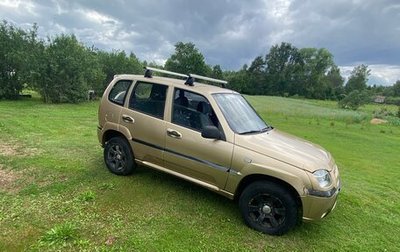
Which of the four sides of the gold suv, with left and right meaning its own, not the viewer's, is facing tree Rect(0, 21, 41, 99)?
back

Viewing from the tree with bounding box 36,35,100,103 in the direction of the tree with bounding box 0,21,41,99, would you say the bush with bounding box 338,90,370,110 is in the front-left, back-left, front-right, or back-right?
back-right

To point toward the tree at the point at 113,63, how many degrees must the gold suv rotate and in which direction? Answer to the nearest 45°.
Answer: approximately 180°

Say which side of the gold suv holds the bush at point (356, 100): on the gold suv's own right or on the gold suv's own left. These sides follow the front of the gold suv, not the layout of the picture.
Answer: on the gold suv's own left

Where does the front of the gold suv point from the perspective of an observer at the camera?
facing the viewer and to the right of the viewer

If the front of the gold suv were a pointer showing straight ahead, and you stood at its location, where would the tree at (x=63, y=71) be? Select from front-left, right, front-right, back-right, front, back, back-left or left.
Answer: back
